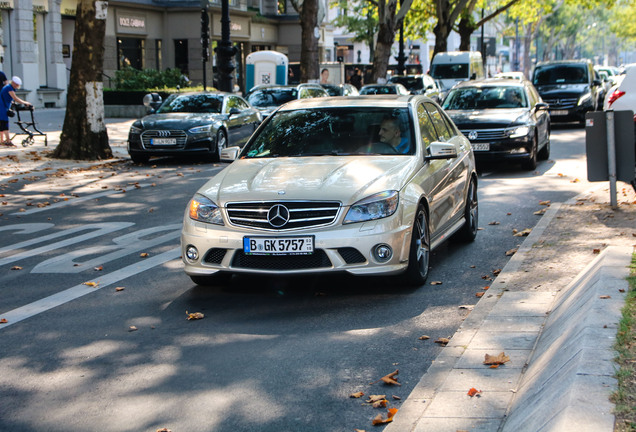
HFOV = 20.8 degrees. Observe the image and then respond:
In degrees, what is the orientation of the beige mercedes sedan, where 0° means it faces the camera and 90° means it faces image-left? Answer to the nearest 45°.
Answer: approximately 45°

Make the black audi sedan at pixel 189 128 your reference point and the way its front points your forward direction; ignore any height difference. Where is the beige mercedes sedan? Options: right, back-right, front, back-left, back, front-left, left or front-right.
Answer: front-left

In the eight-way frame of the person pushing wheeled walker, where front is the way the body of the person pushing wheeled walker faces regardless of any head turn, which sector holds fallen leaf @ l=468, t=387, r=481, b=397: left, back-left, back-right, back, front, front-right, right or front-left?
right

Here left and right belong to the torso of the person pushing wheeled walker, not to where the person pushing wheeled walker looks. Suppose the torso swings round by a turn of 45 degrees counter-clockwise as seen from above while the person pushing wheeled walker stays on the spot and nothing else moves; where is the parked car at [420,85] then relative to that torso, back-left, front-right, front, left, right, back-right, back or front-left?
front

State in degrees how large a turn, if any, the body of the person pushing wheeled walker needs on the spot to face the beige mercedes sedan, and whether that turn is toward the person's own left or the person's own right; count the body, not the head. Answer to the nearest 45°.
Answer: approximately 90° to the person's own right

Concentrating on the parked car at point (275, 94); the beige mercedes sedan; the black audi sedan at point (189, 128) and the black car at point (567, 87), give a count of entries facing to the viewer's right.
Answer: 0

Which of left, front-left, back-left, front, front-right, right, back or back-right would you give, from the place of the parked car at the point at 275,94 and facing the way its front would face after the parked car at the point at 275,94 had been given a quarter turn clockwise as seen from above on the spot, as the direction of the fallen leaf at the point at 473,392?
back-left

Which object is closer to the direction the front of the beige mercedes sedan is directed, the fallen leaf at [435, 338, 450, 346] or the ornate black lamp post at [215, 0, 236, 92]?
the fallen leaf

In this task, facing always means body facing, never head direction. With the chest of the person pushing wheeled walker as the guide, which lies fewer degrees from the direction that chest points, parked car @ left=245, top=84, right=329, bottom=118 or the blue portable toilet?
the parked car

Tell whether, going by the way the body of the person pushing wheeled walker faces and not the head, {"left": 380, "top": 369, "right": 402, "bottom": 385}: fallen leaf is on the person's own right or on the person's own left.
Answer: on the person's own right

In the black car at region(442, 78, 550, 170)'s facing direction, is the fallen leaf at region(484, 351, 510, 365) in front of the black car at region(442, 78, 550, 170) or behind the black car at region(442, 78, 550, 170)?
in front

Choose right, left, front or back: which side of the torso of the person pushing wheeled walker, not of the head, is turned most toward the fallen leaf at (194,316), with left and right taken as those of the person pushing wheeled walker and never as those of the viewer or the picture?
right

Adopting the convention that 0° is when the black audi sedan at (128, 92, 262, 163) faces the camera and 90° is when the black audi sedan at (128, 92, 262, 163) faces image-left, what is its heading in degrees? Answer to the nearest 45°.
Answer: approximately 45°

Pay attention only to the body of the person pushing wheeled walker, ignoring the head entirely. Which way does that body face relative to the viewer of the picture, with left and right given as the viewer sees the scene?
facing to the right of the viewer

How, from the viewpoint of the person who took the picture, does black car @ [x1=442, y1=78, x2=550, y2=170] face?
facing the viewer and to the left of the viewer

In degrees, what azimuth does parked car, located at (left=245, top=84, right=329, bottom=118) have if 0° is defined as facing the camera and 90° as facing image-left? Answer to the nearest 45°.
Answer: approximately 45°
